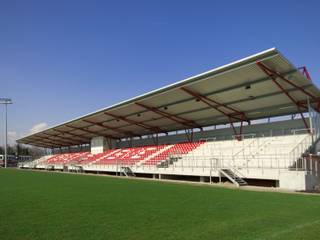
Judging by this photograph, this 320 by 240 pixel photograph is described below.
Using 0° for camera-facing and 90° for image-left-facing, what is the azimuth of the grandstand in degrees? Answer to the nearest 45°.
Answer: approximately 45°
